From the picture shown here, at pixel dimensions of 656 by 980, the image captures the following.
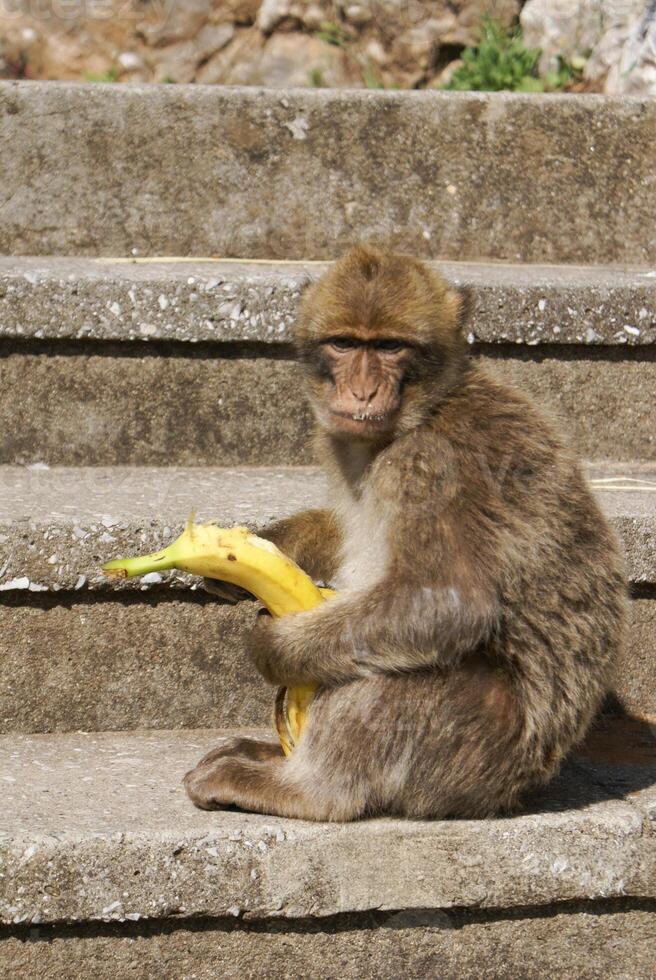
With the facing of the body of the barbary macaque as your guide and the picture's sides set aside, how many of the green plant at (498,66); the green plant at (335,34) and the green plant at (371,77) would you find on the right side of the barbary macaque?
3

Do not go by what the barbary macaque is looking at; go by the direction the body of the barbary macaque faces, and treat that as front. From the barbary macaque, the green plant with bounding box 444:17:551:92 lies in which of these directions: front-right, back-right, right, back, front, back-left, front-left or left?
right

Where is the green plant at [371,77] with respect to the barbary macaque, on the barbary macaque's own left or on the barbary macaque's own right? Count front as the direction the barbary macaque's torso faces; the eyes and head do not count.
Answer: on the barbary macaque's own right

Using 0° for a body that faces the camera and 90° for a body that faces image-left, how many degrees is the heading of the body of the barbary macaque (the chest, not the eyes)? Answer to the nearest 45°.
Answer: approximately 90°

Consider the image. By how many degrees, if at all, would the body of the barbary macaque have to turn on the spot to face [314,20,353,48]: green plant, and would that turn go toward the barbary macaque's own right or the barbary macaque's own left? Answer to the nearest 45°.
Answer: approximately 90° to the barbary macaque's own right
